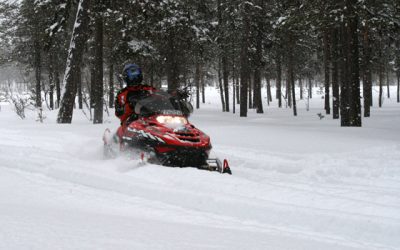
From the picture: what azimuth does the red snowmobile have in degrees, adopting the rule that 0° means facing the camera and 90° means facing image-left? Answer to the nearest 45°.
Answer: approximately 315°
